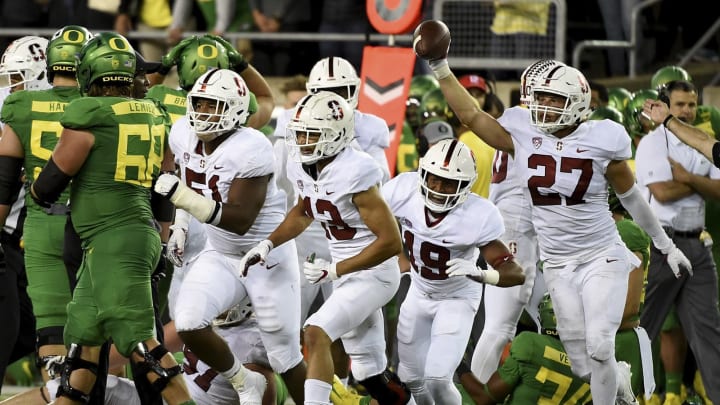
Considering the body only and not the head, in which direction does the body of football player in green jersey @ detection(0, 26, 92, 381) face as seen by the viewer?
away from the camera

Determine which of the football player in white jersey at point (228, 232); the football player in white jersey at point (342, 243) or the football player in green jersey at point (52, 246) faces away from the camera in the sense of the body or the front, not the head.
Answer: the football player in green jersey

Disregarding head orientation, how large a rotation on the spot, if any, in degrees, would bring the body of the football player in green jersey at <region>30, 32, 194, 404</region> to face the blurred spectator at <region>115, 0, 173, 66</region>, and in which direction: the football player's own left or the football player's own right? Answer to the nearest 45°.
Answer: approximately 45° to the football player's own right

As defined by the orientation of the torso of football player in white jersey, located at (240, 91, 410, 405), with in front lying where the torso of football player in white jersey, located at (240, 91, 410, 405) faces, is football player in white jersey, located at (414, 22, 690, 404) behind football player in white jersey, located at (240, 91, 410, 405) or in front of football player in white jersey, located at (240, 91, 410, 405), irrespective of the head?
behind

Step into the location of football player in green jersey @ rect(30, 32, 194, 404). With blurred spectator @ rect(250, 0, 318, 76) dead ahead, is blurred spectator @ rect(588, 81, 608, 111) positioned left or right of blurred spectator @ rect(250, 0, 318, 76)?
right

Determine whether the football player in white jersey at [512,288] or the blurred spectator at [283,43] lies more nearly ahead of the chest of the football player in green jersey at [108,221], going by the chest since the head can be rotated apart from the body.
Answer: the blurred spectator

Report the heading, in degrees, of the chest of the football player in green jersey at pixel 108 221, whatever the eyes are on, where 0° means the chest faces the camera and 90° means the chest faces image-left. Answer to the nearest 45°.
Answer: approximately 135°

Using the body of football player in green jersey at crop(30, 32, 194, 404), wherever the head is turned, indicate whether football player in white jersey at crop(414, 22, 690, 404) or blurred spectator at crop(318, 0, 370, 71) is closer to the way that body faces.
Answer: the blurred spectator

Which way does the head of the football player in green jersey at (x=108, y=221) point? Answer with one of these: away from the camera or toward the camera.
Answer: away from the camera

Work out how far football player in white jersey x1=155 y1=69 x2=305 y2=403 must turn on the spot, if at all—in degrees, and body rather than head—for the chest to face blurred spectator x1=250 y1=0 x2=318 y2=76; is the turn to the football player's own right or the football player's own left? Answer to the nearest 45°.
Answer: approximately 135° to the football player's own right
